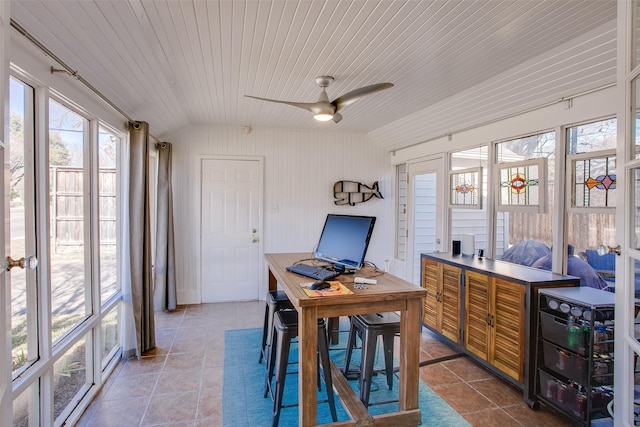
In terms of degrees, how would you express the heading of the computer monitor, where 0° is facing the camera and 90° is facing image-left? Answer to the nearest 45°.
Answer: approximately 45°

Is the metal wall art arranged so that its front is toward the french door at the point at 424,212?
no

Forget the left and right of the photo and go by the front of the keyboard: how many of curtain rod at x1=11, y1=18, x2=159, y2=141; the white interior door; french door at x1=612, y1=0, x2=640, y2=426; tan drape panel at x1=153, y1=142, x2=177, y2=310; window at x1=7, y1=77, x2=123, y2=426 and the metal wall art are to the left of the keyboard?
1

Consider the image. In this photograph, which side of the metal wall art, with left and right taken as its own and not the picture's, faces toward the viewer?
front

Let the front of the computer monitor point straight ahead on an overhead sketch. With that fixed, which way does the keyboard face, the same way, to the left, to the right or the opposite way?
the same way

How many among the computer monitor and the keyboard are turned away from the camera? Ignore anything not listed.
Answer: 0

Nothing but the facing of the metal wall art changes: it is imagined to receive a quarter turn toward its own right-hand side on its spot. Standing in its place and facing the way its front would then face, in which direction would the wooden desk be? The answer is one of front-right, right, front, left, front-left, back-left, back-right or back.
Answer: left

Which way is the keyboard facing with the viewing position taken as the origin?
facing the viewer and to the left of the viewer

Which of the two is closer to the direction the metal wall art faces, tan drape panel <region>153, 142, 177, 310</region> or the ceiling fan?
the ceiling fan

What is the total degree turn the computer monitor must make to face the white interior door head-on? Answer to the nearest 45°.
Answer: approximately 90° to its right

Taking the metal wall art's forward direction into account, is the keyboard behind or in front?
in front

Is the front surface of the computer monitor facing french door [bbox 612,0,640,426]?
no

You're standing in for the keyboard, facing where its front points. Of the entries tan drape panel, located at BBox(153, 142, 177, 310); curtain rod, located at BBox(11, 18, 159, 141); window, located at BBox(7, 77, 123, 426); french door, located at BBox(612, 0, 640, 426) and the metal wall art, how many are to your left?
1

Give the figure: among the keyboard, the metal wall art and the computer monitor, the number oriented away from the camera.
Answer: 0

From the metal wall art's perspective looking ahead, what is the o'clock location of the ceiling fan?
The ceiling fan is roughly at 12 o'clock from the metal wall art.

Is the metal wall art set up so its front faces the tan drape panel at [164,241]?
no

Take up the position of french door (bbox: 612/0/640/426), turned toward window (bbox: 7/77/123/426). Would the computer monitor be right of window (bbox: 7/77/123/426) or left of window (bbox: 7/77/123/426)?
right

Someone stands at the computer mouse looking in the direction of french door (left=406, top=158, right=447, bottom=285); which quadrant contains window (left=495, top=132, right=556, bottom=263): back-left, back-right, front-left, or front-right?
front-right
